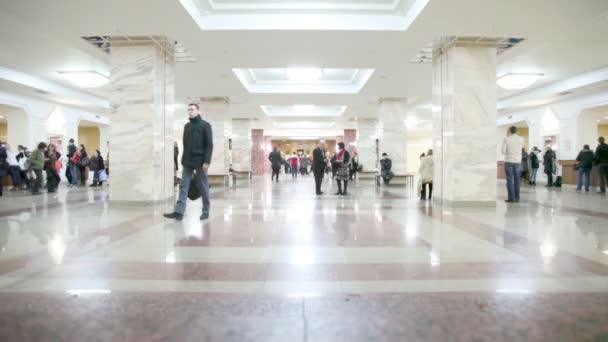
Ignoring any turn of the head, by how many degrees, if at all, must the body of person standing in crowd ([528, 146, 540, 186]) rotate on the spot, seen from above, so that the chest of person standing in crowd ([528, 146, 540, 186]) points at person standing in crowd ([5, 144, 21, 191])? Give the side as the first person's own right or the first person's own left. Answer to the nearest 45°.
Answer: approximately 135° to the first person's own left

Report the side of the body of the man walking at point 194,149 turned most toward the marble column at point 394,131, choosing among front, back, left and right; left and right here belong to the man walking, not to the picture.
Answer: back

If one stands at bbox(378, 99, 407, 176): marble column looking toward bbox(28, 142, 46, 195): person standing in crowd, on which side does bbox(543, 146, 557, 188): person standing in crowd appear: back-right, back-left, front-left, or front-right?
back-left
